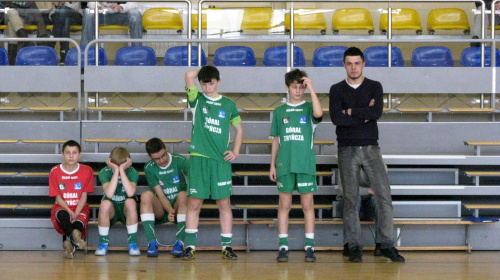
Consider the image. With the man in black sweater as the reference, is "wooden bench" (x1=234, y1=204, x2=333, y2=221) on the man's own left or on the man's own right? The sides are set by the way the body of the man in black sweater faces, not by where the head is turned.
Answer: on the man's own right

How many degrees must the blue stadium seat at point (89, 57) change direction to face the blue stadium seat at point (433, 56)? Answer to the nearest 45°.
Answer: approximately 90° to its left

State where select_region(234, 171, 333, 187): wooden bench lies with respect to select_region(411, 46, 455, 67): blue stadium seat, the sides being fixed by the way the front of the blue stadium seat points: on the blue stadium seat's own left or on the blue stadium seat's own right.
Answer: on the blue stadium seat's own right

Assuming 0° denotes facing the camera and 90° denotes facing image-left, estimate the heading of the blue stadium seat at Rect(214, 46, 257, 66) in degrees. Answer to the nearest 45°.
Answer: approximately 0°

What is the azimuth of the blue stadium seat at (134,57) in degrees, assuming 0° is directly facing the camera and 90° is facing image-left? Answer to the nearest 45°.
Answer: approximately 0°

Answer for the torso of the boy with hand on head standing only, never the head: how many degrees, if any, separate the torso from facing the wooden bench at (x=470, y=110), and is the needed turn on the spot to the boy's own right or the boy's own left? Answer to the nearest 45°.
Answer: approximately 135° to the boy's own left

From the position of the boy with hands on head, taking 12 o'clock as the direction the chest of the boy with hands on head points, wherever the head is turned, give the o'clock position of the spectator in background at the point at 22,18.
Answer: The spectator in background is roughly at 5 o'clock from the boy with hands on head.

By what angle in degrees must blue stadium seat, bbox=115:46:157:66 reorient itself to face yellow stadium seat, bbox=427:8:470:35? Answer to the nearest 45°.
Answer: approximately 90° to its left
